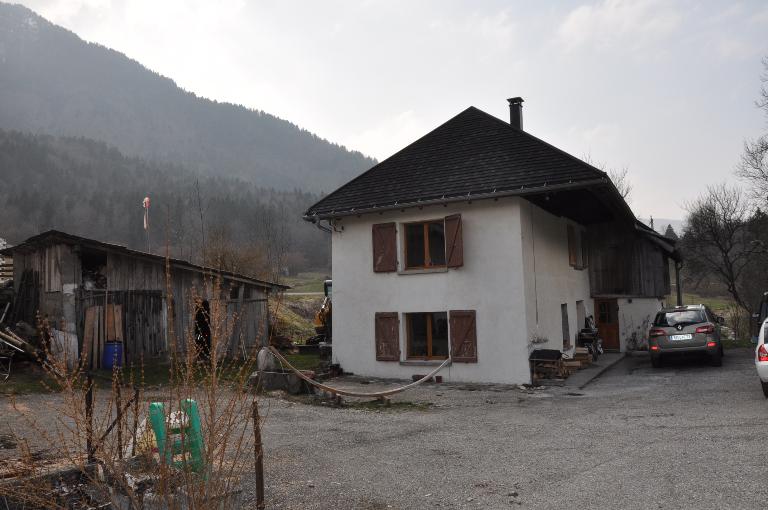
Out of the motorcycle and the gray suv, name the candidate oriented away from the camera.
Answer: the gray suv

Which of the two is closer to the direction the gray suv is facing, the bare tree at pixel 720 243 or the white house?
the bare tree

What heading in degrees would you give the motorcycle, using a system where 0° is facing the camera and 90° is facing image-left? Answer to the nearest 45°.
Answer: approximately 315°

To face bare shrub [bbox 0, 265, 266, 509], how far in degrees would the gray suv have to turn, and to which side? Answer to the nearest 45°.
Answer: approximately 180°

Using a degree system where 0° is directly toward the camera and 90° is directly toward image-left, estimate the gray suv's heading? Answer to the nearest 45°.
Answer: approximately 180°

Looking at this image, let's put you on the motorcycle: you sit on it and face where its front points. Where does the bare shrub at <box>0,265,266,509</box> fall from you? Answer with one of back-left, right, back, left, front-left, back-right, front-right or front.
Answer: front-right

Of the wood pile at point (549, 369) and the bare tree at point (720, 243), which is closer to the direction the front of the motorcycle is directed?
the wood pile

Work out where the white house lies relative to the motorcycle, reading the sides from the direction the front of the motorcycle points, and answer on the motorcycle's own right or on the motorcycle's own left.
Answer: on the motorcycle's own right

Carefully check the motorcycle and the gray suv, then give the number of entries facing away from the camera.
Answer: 1

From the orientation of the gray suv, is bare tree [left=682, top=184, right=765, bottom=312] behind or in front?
in front

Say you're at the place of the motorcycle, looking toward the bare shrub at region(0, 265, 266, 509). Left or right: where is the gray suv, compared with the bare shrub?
left

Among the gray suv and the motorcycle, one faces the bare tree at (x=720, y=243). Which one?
the gray suv

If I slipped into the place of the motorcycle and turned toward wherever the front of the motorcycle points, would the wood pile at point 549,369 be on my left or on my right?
on my right
